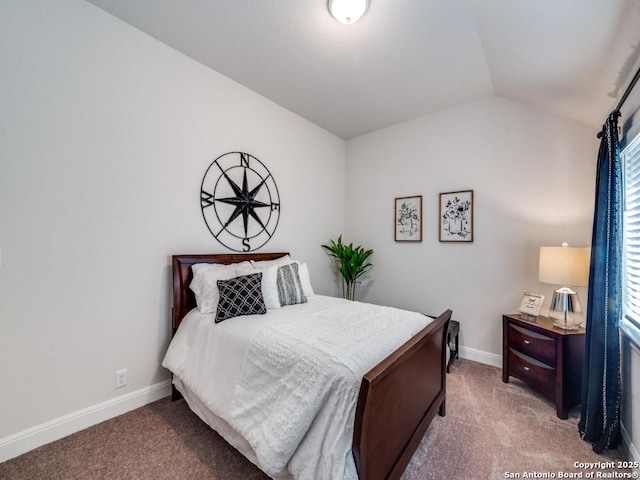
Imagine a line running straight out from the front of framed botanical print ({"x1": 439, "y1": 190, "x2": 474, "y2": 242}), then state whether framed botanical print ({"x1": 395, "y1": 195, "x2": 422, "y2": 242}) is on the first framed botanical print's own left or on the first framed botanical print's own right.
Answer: on the first framed botanical print's own right

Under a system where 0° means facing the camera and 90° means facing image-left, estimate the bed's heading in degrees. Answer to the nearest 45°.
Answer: approximately 315°
